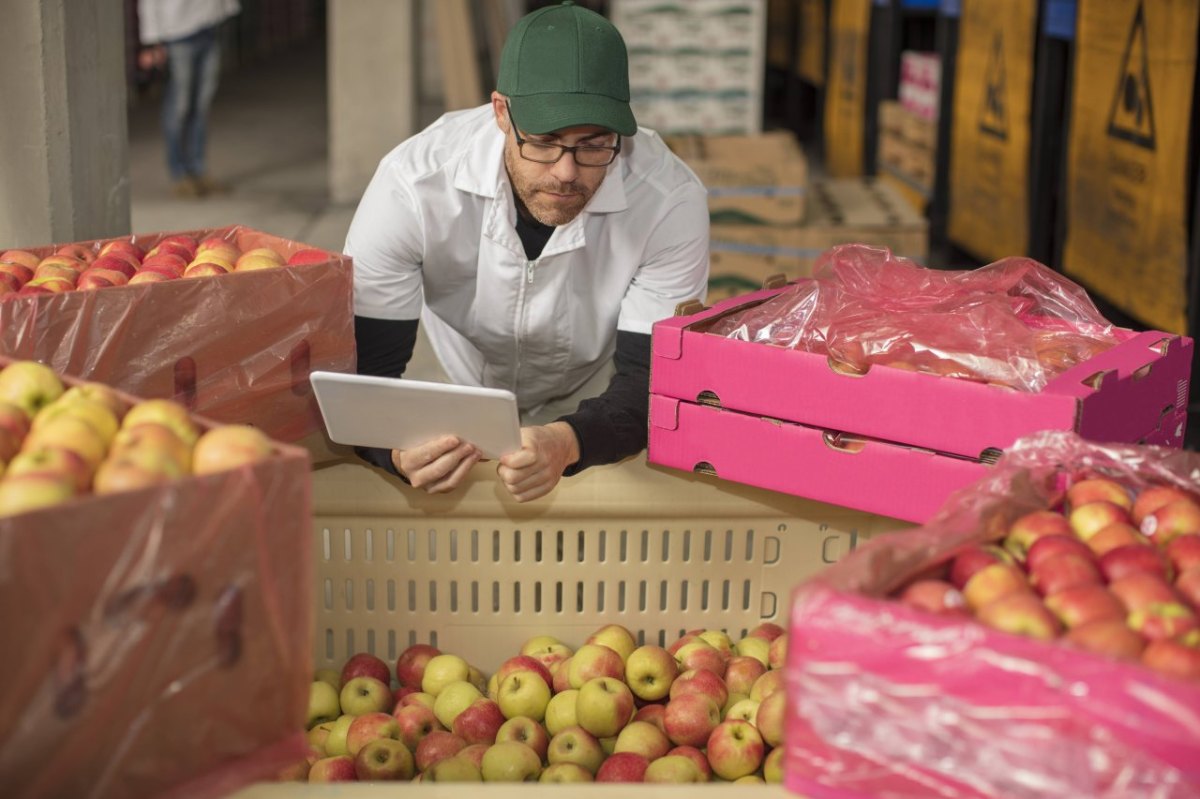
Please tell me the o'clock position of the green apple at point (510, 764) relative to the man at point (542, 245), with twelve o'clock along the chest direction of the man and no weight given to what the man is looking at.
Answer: The green apple is roughly at 12 o'clock from the man.

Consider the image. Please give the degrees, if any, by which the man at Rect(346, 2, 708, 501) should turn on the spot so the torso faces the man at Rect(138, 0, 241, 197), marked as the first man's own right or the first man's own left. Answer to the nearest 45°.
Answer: approximately 180°

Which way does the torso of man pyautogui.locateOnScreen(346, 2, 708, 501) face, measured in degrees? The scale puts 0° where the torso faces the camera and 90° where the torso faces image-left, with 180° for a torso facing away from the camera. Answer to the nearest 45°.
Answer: approximately 0°

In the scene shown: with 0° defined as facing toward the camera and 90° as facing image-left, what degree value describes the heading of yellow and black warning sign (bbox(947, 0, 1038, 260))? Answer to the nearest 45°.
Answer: approximately 45°

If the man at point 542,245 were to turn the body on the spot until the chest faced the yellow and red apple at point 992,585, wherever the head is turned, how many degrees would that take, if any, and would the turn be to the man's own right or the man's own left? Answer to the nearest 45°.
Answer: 0° — they already face it

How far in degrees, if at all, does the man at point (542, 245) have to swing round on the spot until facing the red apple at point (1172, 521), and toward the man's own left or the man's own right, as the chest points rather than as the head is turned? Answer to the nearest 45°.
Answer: approximately 45° to the man's own left
